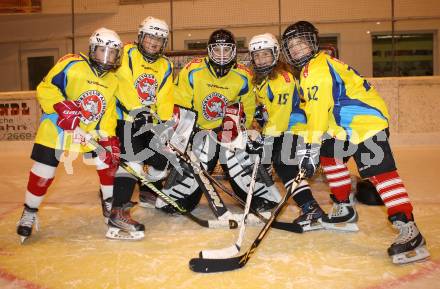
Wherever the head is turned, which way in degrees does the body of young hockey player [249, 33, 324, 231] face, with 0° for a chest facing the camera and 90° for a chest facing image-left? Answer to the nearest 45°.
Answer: approximately 45°

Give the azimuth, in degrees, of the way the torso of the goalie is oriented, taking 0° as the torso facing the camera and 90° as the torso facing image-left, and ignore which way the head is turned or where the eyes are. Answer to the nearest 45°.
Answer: approximately 0°

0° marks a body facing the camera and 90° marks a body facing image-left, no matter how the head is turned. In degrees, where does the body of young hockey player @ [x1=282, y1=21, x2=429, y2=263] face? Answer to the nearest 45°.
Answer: approximately 45°
